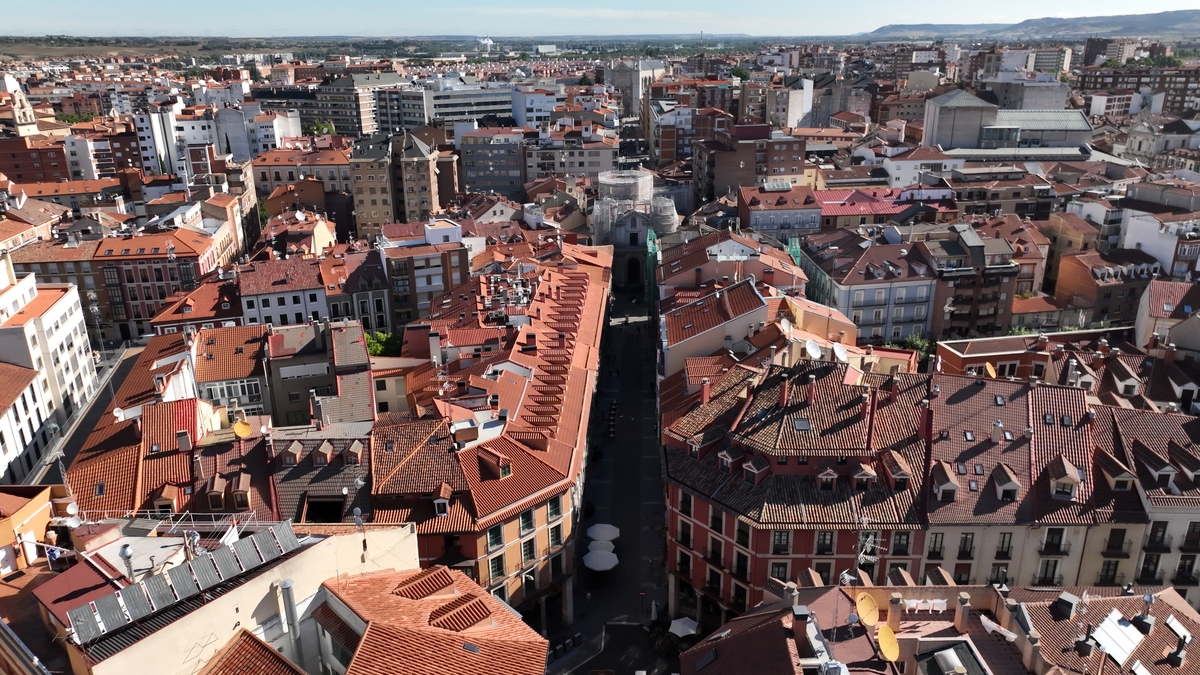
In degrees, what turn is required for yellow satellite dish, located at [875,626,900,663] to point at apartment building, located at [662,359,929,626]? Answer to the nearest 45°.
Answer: approximately 135° to its left

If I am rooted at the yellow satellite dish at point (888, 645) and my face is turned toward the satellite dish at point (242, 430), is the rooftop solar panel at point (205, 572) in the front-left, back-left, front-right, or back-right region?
front-left

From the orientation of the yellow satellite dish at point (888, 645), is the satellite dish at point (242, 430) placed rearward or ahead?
rearward

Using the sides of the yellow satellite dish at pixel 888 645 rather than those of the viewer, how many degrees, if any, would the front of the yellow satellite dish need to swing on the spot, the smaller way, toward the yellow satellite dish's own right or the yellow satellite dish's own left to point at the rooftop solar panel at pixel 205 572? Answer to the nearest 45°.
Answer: approximately 90° to the yellow satellite dish's own right

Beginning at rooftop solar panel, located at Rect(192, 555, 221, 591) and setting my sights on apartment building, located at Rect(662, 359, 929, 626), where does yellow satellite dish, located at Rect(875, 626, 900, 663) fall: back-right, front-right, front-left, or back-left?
front-right
